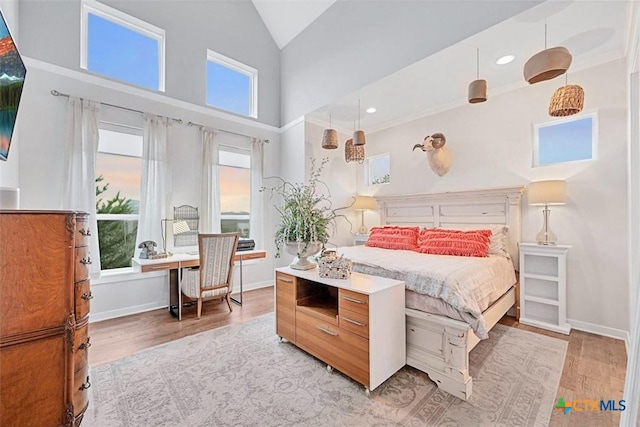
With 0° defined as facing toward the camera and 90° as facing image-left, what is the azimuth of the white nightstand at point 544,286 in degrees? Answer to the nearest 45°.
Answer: approximately 45°

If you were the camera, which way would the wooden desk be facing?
facing the viewer and to the right of the viewer

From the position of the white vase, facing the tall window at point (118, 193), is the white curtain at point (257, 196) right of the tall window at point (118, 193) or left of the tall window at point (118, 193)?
right

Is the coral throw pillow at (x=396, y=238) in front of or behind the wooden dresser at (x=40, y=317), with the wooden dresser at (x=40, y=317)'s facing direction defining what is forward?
in front

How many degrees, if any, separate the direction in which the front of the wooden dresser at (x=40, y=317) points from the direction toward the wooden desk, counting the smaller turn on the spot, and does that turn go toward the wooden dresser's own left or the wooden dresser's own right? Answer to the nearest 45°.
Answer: approximately 45° to the wooden dresser's own left

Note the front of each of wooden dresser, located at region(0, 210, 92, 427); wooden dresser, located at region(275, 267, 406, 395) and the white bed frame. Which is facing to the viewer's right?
wooden dresser, located at region(0, 210, 92, 427)

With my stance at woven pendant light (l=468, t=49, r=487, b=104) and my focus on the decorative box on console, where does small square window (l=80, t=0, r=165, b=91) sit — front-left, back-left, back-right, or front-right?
front-right

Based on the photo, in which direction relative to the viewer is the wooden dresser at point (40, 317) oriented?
to the viewer's right

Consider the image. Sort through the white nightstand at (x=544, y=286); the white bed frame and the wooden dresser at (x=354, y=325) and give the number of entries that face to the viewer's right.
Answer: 0

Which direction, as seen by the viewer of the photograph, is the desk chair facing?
facing away from the viewer and to the left of the viewer

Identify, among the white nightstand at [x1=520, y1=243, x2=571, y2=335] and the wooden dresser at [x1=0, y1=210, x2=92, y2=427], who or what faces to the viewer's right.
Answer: the wooden dresser

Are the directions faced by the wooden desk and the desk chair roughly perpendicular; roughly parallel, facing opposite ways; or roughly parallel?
roughly parallel, facing opposite ways

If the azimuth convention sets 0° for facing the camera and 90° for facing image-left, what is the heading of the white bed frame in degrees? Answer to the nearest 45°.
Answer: approximately 45°

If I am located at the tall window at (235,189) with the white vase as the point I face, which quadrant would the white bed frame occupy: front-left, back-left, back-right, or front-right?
front-left
